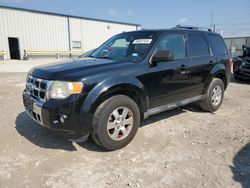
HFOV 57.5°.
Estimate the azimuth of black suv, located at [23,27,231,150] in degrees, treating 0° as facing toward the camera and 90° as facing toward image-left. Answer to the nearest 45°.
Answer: approximately 45°

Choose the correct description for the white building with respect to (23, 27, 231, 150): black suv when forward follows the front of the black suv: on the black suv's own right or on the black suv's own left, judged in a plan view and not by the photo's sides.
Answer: on the black suv's own right
